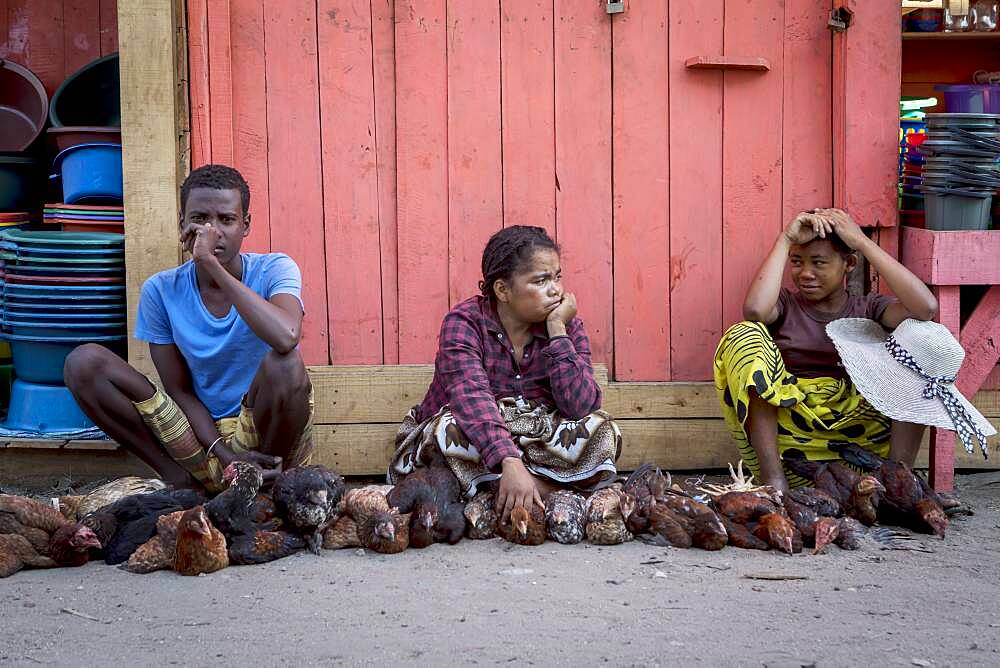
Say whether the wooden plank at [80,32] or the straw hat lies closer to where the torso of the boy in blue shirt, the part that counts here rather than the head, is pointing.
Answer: the straw hat

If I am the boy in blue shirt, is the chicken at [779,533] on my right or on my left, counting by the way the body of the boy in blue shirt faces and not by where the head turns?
on my left

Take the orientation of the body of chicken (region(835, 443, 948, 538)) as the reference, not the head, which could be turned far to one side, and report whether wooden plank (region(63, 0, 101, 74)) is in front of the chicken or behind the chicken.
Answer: behind

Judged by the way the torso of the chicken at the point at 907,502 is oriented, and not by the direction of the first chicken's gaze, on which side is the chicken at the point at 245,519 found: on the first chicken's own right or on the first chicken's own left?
on the first chicken's own right

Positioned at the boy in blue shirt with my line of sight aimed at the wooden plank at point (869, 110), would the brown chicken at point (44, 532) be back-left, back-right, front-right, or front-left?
back-right

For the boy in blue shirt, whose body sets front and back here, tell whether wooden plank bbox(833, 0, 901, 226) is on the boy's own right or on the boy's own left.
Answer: on the boy's own left

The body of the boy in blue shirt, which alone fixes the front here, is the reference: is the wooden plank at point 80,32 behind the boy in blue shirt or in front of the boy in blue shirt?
behind

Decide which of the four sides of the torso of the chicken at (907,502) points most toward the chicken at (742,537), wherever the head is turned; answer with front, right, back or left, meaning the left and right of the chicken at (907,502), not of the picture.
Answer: right

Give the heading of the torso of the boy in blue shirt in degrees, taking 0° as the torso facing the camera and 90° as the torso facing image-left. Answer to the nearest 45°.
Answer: approximately 0°

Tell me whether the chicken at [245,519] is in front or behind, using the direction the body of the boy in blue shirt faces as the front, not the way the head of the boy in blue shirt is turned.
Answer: in front

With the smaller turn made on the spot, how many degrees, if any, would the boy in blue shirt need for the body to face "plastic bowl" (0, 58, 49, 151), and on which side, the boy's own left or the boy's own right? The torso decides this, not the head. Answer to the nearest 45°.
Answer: approximately 135° to the boy's own right
